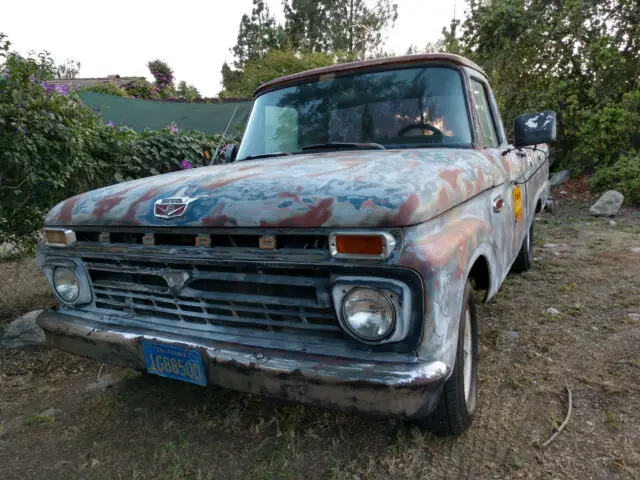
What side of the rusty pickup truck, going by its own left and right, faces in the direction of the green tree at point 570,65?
back

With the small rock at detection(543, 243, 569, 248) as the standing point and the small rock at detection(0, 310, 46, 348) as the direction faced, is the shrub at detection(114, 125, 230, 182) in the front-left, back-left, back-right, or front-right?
front-right

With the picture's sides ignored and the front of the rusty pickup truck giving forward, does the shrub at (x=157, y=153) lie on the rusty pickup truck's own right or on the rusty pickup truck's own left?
on the rusty pickup truck's own right

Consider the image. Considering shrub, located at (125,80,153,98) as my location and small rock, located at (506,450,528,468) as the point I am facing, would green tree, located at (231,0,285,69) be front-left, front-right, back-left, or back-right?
back-left

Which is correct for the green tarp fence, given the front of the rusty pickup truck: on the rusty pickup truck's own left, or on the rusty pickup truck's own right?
on the rusty pickup truck's own right

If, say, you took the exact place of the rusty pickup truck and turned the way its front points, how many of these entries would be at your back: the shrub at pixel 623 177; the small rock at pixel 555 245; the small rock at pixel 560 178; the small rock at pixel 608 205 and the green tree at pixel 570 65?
5

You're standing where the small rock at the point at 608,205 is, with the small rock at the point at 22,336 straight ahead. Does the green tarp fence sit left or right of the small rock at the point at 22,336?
right

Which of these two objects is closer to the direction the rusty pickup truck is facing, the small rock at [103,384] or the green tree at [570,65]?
the small rock

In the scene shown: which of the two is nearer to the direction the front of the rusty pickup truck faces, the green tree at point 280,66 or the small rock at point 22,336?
the small rock

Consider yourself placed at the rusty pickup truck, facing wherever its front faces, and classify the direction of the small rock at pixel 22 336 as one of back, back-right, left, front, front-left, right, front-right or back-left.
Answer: right

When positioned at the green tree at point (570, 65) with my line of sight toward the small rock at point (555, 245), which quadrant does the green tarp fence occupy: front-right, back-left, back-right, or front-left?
front-right

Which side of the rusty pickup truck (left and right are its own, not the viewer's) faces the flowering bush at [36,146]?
right

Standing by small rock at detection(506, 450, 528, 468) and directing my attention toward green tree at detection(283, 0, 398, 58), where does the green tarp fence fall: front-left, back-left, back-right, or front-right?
front-left

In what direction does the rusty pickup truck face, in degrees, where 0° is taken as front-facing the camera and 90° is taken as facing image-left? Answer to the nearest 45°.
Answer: approximately 45°

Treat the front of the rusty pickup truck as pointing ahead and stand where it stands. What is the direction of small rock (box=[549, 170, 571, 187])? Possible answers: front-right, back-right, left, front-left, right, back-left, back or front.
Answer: back
